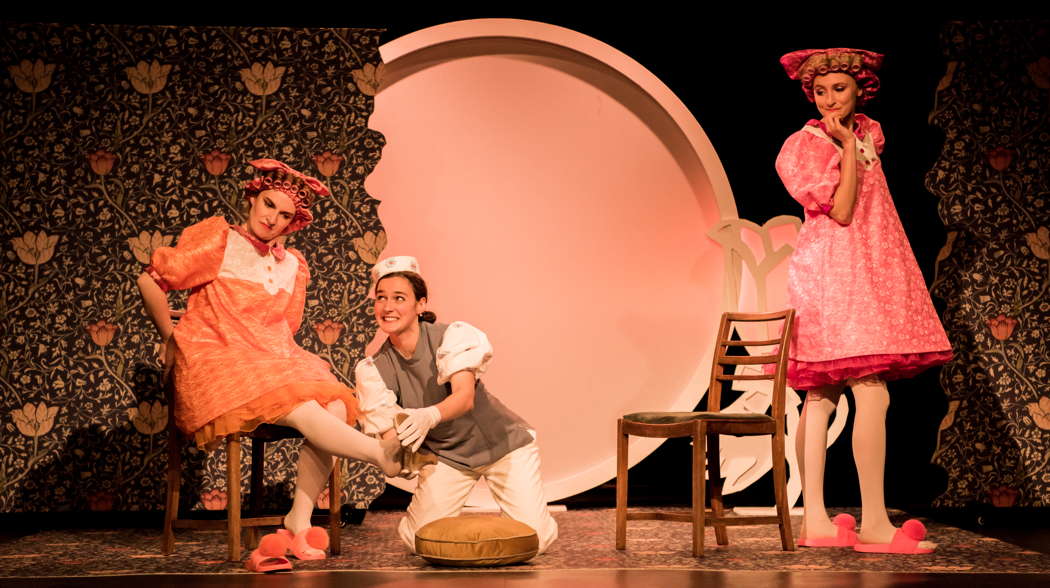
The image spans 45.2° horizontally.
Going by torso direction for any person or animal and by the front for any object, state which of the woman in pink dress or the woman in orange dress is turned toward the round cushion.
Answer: the woman in orange dress

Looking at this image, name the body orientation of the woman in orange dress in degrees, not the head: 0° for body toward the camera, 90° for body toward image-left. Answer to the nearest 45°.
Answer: approximately 315°

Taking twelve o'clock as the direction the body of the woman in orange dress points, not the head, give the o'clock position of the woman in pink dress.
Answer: The woman in pink dress is roughly at 11 o'clock from the woman in orange dress.

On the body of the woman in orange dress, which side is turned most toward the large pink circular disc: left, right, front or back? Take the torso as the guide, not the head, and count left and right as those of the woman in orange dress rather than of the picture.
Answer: left

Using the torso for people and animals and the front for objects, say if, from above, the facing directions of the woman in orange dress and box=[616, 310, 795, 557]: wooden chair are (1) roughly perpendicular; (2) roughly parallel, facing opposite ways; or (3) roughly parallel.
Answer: roughly perpendicular

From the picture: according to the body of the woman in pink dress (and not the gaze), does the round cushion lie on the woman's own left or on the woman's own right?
on the woman's own right

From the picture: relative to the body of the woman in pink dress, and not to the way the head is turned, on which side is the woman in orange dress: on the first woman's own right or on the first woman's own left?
on the first woman's own right

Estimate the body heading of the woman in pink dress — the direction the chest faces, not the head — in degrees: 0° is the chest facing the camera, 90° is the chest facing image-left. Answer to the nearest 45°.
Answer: approximately 315°

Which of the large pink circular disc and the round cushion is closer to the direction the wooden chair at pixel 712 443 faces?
the round cushion
